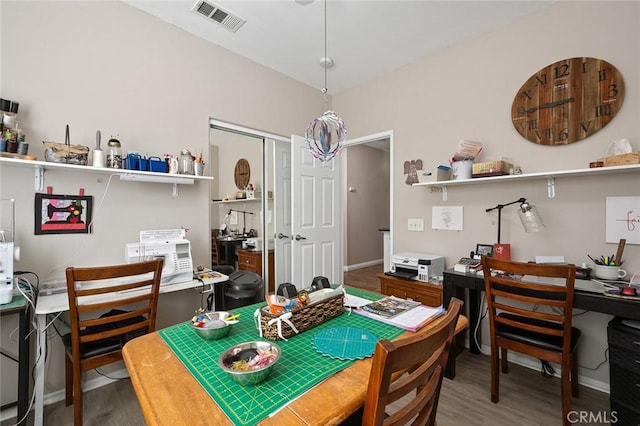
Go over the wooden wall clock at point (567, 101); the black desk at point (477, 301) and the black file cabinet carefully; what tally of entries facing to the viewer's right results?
0

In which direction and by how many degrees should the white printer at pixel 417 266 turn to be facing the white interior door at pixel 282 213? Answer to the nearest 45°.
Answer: approximately 45° to its right

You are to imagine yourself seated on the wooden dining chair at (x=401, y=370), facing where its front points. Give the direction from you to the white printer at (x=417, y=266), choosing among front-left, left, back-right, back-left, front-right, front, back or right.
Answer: front-right

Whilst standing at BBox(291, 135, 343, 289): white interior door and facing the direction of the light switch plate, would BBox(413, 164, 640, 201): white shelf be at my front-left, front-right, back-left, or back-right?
front-right

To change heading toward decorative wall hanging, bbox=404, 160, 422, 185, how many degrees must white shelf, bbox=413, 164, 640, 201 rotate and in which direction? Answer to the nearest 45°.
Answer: approximately 45° to its right

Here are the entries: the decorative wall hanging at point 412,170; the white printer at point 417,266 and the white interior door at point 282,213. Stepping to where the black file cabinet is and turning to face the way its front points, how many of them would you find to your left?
0

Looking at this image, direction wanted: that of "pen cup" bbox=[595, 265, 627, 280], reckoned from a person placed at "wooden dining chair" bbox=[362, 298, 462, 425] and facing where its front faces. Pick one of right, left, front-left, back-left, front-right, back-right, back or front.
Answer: right

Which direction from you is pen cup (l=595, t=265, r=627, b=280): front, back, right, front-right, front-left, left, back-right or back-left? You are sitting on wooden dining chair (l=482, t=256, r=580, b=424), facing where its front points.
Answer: front

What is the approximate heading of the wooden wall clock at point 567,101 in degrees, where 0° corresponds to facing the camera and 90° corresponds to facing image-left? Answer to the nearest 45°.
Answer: approximately 45°

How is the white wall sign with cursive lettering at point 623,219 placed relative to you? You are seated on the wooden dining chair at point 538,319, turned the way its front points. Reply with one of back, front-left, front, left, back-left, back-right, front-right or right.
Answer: front

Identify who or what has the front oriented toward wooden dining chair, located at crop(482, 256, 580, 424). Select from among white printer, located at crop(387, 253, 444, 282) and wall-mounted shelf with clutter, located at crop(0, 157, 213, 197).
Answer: the wall-mounted shelf with clutter

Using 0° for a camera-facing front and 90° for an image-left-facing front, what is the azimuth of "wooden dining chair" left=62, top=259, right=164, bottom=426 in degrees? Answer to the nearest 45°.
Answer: approximately 135°

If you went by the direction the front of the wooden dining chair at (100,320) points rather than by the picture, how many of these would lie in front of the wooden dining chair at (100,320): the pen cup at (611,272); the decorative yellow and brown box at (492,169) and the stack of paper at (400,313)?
0

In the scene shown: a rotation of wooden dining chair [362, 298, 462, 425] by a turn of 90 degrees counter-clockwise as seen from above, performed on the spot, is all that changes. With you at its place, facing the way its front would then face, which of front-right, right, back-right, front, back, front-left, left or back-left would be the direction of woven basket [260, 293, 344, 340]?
right

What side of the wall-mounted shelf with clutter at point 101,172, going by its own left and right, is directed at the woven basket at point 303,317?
front
